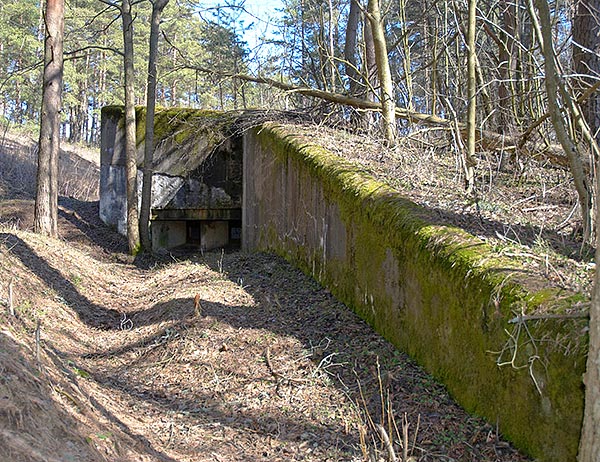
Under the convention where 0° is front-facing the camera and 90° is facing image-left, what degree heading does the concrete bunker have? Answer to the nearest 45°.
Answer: approximately 0°

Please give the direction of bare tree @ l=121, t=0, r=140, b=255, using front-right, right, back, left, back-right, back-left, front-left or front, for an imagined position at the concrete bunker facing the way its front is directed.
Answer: right

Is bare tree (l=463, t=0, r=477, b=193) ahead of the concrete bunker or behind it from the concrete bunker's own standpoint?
ahead

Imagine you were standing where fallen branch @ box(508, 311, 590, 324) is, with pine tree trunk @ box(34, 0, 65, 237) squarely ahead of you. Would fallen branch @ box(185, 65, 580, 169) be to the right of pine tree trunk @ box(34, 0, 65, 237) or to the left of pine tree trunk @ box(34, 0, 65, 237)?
right

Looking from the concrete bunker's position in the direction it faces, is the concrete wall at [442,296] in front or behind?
in front

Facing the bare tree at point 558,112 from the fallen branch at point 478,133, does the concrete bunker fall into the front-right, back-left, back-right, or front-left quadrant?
back-right

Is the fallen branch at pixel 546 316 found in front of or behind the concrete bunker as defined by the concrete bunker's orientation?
in front

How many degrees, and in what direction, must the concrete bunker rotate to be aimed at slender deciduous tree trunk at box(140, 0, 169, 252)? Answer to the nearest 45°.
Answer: approximately 45° to its right
